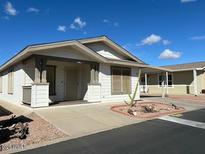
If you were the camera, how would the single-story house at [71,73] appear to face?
facing the viewer and to the right of the viewer

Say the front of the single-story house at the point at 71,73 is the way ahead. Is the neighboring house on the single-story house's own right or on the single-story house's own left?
on the single-story house's own left
